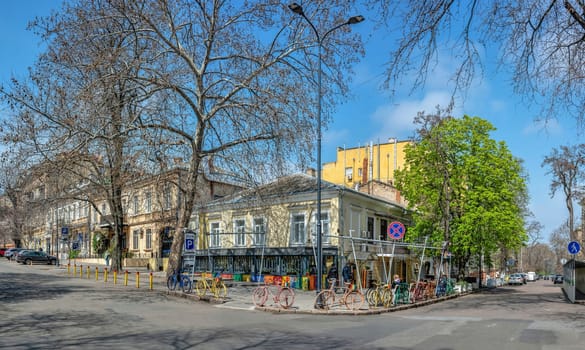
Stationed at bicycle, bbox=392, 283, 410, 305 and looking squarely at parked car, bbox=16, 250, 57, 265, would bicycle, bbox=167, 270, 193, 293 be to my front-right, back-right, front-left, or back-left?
front-left

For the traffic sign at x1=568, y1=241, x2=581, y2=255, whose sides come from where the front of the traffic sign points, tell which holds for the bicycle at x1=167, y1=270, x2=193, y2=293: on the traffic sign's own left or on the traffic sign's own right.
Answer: on the traffic sign's own right

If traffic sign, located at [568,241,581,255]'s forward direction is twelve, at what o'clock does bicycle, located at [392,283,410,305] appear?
The bicycle is roughly at 1 o'clock from the traffic sign.

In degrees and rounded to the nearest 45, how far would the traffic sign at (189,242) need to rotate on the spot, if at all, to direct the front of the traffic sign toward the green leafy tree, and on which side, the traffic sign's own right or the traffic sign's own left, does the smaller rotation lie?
approximately 135° to the traffic sign's own left

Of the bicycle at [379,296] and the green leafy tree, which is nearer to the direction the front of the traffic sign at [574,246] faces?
the bicycle

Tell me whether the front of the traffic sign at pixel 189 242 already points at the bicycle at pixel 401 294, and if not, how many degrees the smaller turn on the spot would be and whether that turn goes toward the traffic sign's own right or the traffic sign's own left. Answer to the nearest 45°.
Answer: approximately 90° to the traffic sign's own left

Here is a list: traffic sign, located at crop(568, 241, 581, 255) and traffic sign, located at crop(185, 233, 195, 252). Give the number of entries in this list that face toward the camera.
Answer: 2

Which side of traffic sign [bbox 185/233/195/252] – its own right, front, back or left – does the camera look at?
front

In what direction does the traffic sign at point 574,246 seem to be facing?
toward the camera
